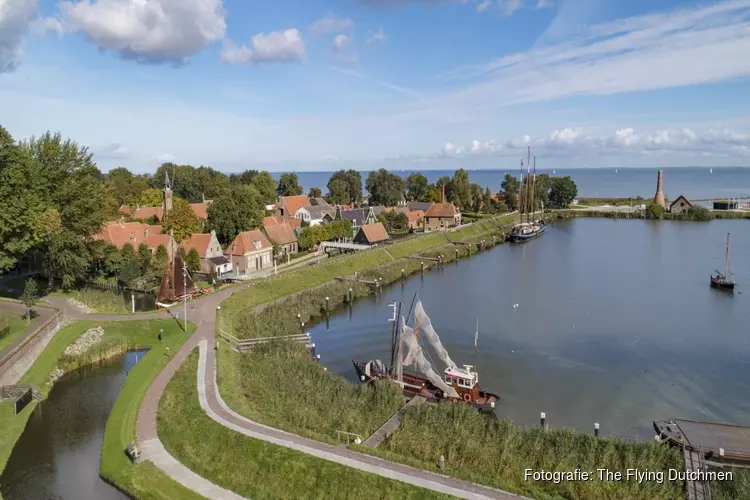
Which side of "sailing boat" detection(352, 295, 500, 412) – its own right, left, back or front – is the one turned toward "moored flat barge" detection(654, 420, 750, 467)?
back

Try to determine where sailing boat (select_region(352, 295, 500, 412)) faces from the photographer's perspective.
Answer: facing away from the viewer and to the left of the viewer

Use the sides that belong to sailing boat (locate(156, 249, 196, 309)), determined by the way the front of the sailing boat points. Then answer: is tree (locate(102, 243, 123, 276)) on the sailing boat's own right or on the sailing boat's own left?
on the sailing boat's own right

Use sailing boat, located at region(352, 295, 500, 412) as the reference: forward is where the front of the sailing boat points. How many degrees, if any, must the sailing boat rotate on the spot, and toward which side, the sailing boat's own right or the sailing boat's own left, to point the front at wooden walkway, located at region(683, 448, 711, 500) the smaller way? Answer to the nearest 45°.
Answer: approximately 180°

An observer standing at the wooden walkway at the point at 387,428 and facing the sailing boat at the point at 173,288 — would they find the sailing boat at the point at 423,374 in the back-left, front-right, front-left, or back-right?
front-right

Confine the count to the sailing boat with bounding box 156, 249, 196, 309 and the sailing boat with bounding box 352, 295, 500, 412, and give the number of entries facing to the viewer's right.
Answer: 0

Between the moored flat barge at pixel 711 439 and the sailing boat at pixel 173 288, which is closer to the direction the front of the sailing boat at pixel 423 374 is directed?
the sailing boat

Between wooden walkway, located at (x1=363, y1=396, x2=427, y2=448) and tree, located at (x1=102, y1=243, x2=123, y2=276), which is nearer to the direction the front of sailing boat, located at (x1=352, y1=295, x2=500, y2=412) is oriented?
the tree

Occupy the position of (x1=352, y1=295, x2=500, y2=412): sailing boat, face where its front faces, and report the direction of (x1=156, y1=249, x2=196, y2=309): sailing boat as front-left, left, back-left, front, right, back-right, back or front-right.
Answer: front

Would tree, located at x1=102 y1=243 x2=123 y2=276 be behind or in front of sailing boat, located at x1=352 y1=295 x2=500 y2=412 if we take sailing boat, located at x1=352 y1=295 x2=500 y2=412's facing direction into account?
in front
